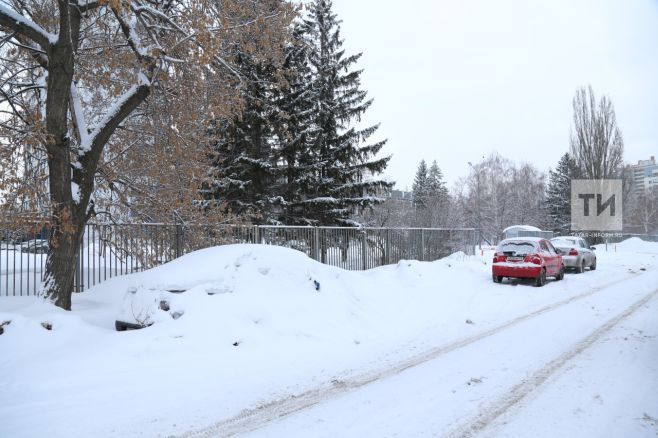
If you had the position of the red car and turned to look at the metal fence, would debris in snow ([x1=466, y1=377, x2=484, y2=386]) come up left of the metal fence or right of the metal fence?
left

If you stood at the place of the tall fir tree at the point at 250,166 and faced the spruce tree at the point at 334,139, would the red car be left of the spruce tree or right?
right

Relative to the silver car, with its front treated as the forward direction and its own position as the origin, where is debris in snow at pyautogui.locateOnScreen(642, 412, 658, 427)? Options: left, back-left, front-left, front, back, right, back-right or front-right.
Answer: back-right

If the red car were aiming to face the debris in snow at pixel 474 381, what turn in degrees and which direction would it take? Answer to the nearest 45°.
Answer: approximately 135° to its right

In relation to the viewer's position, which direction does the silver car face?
facing away from the viewer and to the right of the viewer

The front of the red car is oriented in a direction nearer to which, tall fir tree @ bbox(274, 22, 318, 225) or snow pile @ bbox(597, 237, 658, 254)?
the snow pile

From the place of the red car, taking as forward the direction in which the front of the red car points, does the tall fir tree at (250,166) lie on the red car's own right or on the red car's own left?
on the red car's own left

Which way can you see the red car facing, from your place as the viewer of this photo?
facing away from the viewer and to the right of the viewer

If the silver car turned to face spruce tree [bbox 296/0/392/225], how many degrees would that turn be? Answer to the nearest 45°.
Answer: approximately 135° to its left

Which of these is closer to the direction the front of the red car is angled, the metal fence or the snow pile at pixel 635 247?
the snow pile
